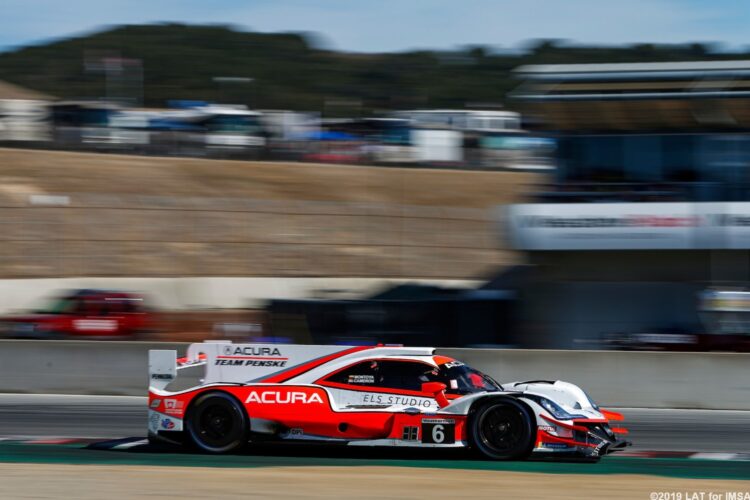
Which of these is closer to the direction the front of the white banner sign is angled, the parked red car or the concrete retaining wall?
the concrete retaining wall

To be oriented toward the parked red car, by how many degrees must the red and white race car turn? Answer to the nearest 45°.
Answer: approximately 135° to its left

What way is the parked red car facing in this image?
to the viewer's left

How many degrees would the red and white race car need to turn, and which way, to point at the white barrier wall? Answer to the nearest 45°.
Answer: approximately 90° to its left

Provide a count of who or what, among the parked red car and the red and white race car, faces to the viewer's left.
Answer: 1

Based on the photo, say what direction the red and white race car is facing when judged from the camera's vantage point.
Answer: facing to the right of the viewer

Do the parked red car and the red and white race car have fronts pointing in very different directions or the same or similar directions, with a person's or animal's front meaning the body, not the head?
very different directions

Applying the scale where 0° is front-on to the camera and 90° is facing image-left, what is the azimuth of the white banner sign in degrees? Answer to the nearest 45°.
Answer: approximately 0°
